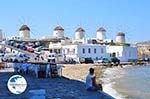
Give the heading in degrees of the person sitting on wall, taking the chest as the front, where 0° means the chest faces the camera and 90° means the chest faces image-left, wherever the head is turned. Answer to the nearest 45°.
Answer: approximately 225°
